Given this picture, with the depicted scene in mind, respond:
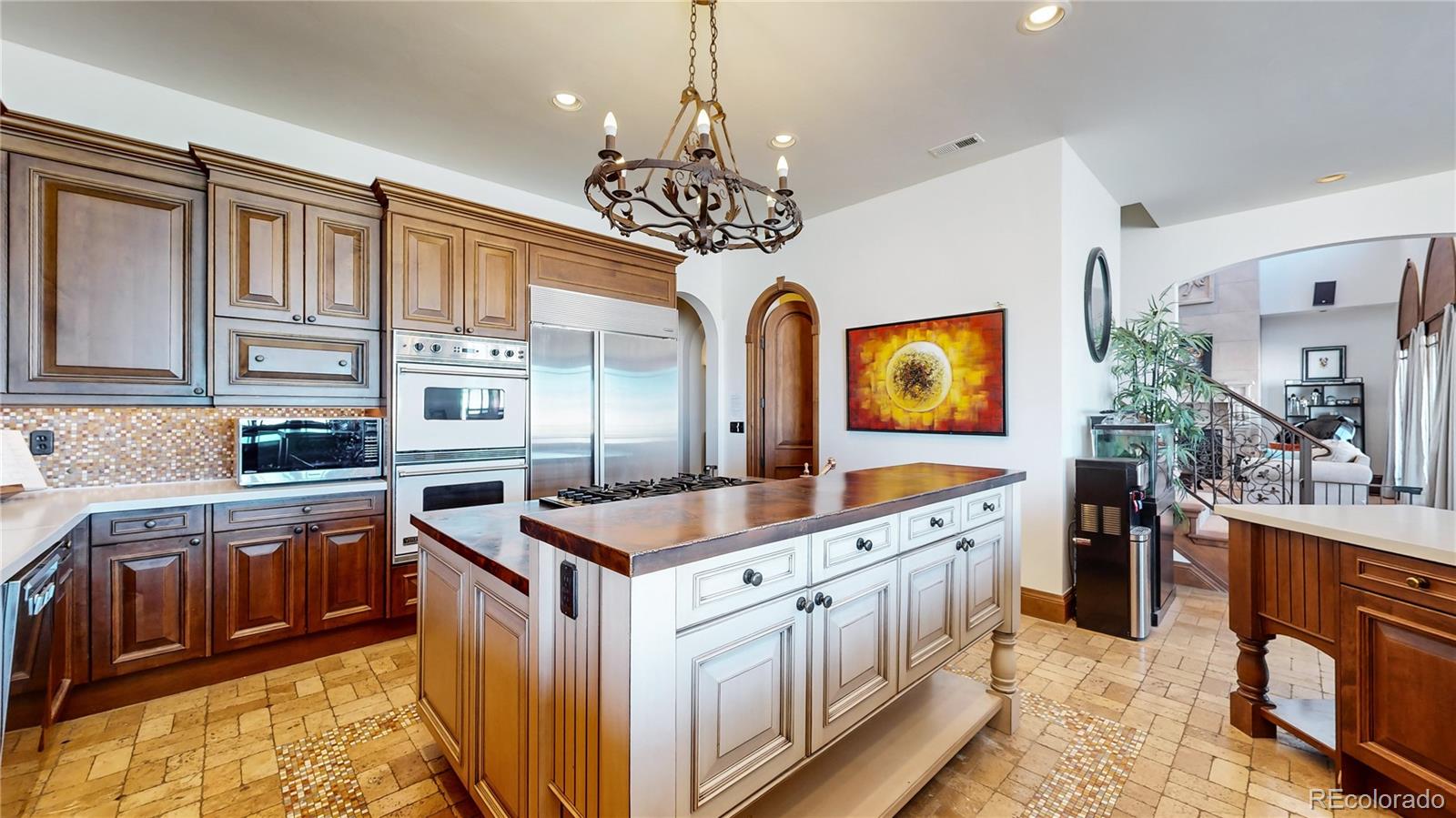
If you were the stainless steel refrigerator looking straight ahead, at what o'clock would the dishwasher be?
The dishwasher is roughly at 3 o'clock from the stainless steel refrigerator.

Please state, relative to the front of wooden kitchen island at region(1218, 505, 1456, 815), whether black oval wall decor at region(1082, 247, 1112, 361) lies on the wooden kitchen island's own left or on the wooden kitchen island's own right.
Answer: on the wooden kitchen island's own right

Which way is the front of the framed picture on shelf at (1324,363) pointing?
toward the camera

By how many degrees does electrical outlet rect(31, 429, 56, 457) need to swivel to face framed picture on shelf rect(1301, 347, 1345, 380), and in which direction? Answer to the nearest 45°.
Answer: approximately 45° to its left

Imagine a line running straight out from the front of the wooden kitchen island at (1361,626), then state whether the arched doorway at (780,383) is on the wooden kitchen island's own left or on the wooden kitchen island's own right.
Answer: on the wooden kitchen island's own right

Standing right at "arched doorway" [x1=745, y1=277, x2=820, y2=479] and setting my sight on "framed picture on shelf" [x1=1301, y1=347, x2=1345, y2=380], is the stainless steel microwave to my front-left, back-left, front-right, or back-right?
back-right

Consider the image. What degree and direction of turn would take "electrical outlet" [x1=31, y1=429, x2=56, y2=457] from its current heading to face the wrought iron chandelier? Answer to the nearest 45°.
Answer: approximately 45° to its left

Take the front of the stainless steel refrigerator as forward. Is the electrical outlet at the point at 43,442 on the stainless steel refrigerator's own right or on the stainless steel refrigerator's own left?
on the stainless steel refrigerator's own right

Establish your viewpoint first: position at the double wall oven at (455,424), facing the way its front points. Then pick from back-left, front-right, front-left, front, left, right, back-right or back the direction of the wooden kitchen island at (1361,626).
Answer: front

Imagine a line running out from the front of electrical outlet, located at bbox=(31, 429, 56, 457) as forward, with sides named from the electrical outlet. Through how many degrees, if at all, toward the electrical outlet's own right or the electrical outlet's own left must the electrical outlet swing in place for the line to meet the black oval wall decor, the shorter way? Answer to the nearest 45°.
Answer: approximately 45° to the electrical outlet's own left

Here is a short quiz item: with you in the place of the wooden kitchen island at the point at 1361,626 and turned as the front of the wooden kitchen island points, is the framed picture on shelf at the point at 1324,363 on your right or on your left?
on your right

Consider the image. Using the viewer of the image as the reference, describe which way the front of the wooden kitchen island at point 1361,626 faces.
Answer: facing the viewer and to the left of the viewer
